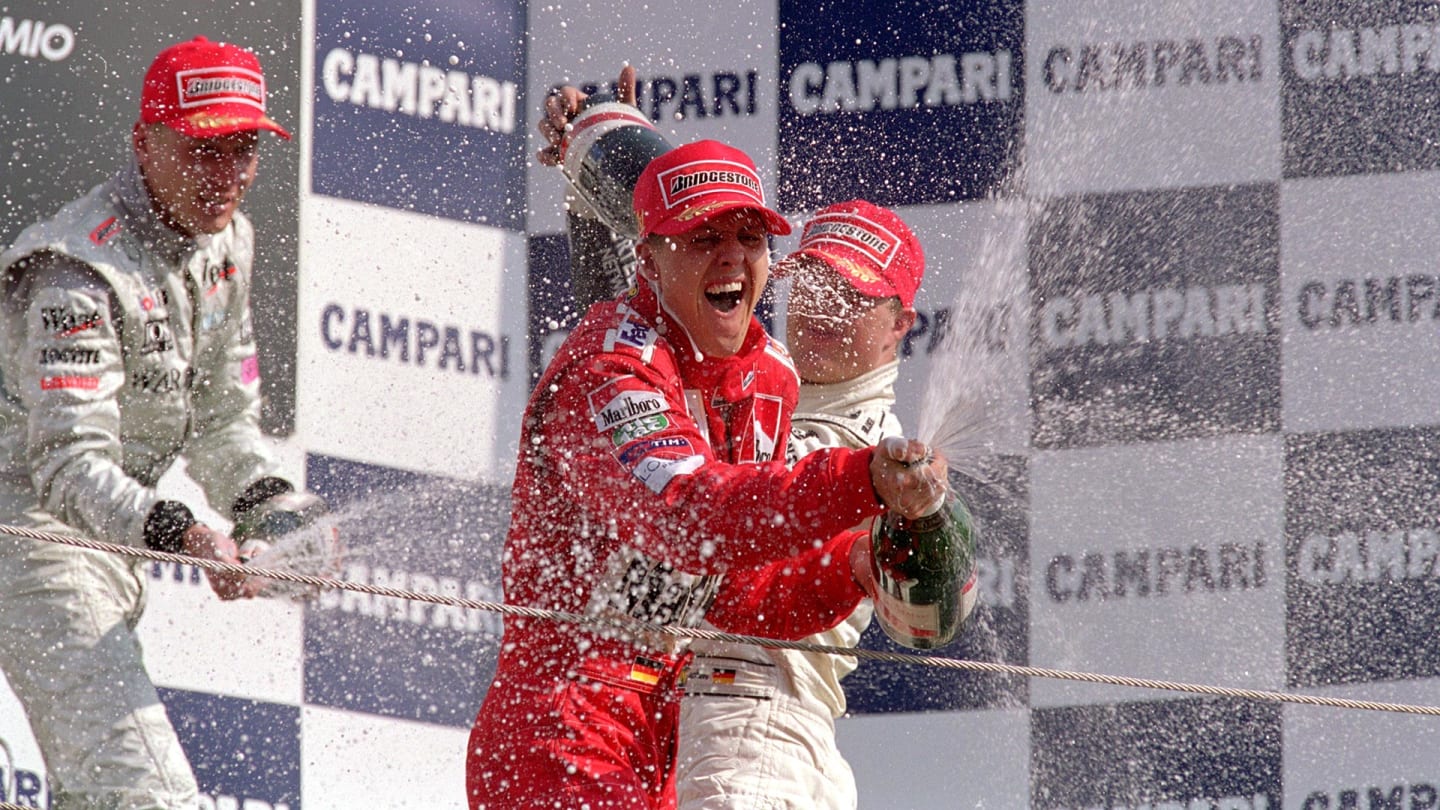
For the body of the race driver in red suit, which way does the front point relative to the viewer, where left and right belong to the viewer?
facing the viewer and to the right of the viewer

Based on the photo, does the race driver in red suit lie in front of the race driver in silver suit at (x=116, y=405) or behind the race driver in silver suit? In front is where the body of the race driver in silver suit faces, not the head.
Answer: in front

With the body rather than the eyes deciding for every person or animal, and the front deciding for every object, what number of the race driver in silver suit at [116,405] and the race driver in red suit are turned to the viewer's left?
0

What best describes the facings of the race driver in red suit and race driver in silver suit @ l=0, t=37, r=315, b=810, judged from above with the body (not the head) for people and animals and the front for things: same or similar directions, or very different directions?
same or similar directions

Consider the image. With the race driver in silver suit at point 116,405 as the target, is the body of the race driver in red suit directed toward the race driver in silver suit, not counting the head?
no

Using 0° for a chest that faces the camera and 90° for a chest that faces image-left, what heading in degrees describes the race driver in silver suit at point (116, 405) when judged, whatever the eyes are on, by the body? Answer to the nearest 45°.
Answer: approximately 315°

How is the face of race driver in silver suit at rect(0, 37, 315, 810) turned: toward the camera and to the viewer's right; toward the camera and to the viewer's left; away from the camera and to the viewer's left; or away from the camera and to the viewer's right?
toward the camera and to the viewer's right
